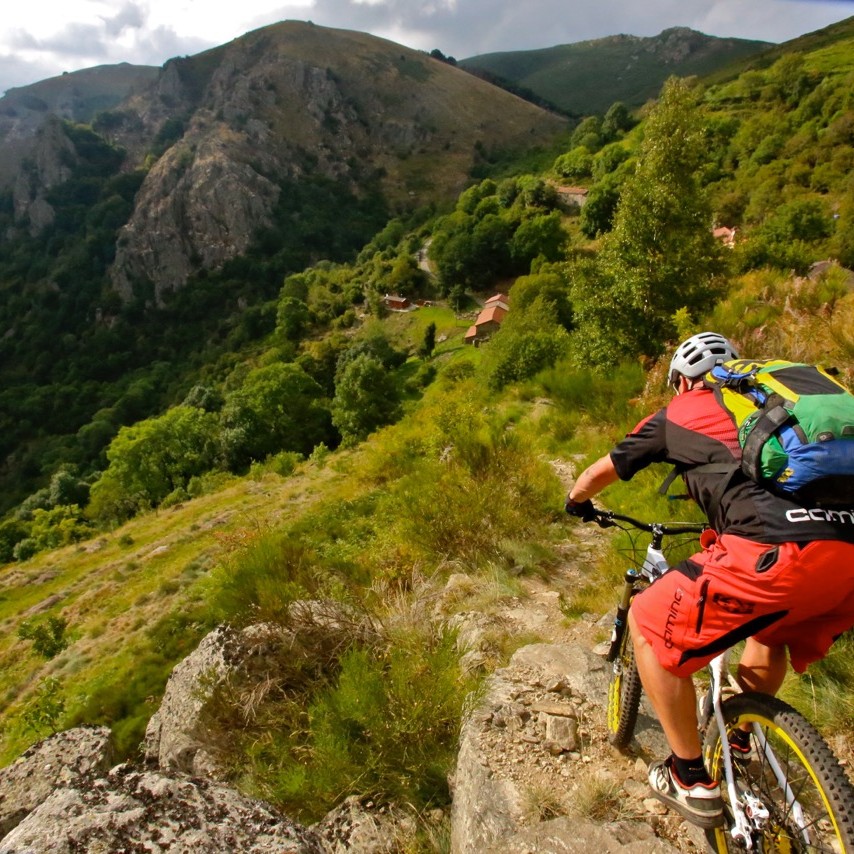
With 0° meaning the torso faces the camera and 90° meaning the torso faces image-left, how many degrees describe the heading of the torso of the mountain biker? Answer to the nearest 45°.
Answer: approximately 135°

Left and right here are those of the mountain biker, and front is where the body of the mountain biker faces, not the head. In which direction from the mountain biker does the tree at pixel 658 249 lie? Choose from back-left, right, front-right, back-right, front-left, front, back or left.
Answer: front-right

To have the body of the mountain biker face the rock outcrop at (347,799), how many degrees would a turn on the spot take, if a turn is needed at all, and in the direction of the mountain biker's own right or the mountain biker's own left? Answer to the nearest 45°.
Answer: approximately 45° to the mountain biker's own left

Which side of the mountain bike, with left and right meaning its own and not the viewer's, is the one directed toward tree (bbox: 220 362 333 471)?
front

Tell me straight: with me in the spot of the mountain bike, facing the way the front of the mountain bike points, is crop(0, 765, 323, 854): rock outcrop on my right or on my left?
on my left

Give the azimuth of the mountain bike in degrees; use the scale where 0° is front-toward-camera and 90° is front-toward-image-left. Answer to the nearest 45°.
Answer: approximately 135°
